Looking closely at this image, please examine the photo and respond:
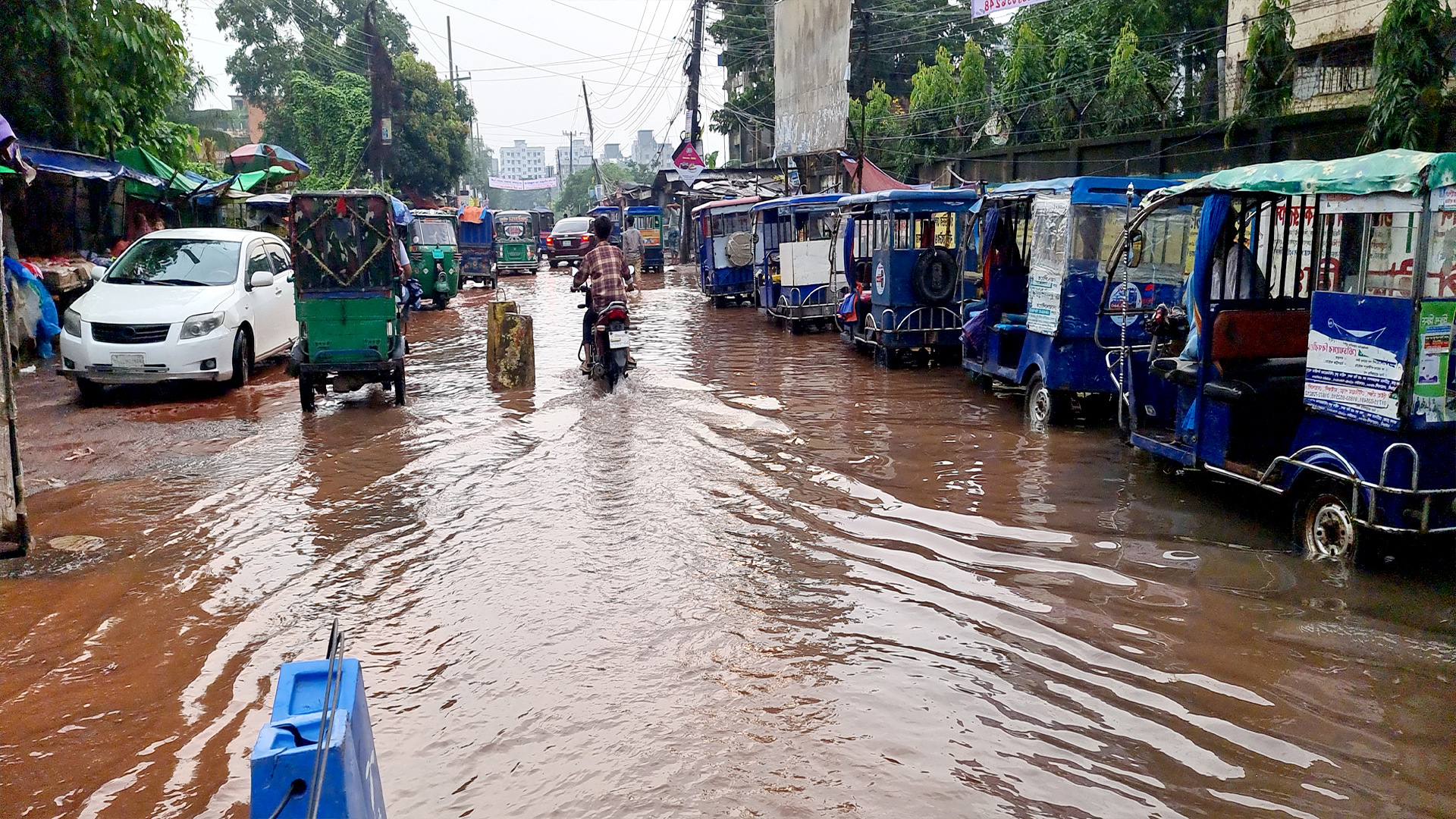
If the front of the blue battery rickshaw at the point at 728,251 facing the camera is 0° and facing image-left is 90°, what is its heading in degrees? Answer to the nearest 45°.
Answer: approximately 135°

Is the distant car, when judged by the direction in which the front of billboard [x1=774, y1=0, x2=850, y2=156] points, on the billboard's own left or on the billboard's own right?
on the billboard's own right

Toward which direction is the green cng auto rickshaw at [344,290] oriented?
away from the camera

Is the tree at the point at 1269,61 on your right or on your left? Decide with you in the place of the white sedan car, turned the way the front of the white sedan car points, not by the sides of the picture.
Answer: on your left

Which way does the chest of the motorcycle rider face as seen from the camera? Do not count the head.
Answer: away from the camera

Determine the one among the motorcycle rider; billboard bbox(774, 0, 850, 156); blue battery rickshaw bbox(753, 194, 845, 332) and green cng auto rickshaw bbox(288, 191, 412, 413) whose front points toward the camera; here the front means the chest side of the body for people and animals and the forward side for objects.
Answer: the billboard

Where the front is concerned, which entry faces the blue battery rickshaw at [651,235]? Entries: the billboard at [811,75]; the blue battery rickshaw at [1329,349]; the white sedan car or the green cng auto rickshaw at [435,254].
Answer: the blue battery rickshaw at [1329,349]

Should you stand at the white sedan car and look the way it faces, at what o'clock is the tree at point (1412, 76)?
The tree is roughly at 8 o'clock from the white sedan car.

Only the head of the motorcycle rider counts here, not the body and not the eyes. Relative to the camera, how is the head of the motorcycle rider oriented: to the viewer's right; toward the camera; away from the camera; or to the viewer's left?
away from the camera

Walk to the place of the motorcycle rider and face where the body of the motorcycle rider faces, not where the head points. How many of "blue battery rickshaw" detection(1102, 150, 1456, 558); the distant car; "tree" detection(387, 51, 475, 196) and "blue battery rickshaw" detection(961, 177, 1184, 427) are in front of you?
2

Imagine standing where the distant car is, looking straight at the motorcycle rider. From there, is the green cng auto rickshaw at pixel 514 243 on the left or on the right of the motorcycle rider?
right
